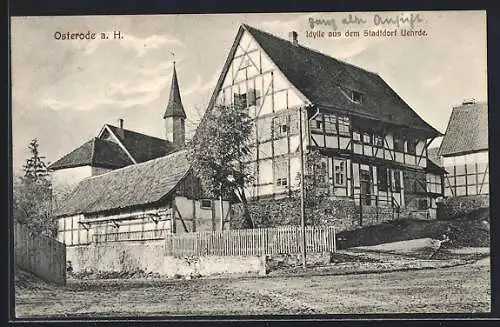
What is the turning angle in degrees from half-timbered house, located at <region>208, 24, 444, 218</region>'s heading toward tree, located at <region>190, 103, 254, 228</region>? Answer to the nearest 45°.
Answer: approximately 135° to its right

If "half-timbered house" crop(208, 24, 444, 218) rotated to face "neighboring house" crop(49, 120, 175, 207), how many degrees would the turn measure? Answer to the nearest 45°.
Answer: approximately 135° to its right

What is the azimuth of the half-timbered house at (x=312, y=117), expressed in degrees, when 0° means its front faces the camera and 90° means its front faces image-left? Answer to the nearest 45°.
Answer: approximately 315°

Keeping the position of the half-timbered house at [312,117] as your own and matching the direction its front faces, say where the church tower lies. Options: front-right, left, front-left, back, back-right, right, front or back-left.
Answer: back-right

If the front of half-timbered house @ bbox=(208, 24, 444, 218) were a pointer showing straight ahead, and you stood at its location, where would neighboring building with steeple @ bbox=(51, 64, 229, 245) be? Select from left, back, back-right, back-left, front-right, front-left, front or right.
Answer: back-right

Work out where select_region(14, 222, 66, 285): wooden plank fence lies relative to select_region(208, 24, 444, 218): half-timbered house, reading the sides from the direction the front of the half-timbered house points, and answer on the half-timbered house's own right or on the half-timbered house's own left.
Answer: on the half-timbered house's own right

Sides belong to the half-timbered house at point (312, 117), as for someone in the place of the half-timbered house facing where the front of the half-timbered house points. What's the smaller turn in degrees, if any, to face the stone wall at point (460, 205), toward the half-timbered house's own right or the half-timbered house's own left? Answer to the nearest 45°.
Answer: approximately 45° to the half-timbered house's own left
